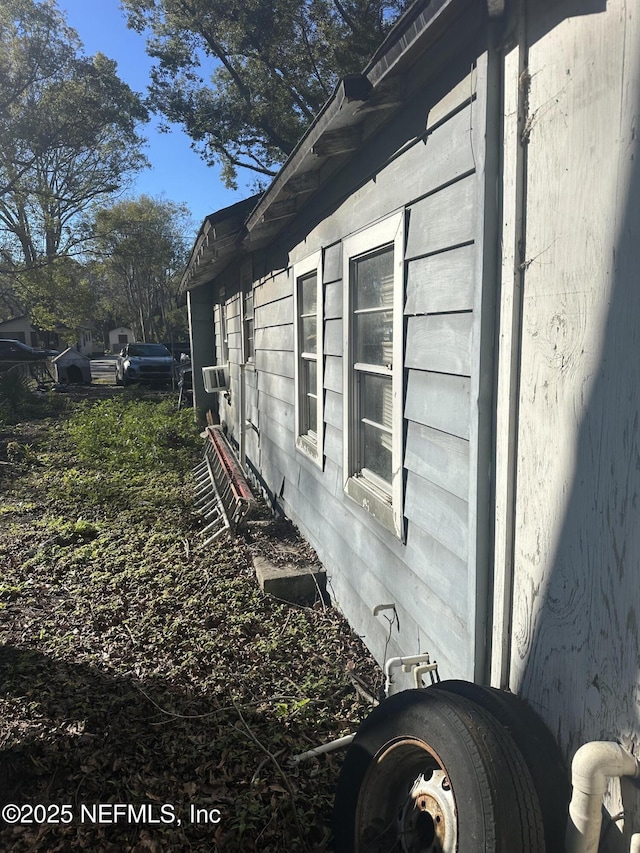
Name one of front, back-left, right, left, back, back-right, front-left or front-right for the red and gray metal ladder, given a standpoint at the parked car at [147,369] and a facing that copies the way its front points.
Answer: front

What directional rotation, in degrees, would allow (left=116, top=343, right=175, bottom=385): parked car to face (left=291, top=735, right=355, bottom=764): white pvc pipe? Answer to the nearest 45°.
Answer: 0° — it already faces it

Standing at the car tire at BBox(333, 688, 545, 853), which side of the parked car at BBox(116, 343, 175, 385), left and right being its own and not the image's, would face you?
front

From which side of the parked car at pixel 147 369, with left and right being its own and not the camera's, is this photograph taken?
front

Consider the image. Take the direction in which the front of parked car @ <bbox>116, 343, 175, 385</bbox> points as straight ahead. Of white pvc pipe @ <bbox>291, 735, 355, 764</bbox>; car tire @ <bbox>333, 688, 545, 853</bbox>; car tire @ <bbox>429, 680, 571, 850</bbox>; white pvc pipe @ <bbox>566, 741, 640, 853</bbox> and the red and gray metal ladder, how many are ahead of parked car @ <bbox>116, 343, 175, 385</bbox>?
5

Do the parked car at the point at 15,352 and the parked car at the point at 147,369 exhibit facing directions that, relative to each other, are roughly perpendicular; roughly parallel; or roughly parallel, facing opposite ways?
roughly perpendicular

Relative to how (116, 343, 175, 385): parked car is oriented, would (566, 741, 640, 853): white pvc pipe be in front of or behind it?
in front
